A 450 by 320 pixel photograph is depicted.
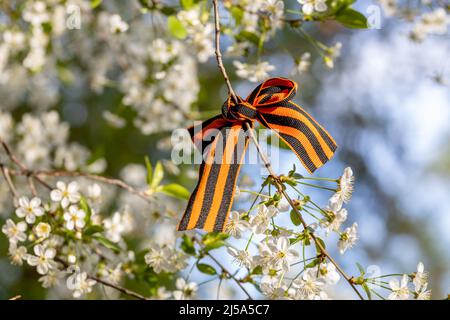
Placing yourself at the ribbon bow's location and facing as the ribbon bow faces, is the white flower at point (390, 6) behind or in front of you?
behind

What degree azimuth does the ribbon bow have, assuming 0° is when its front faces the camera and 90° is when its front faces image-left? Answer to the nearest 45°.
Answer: approximately 0°
